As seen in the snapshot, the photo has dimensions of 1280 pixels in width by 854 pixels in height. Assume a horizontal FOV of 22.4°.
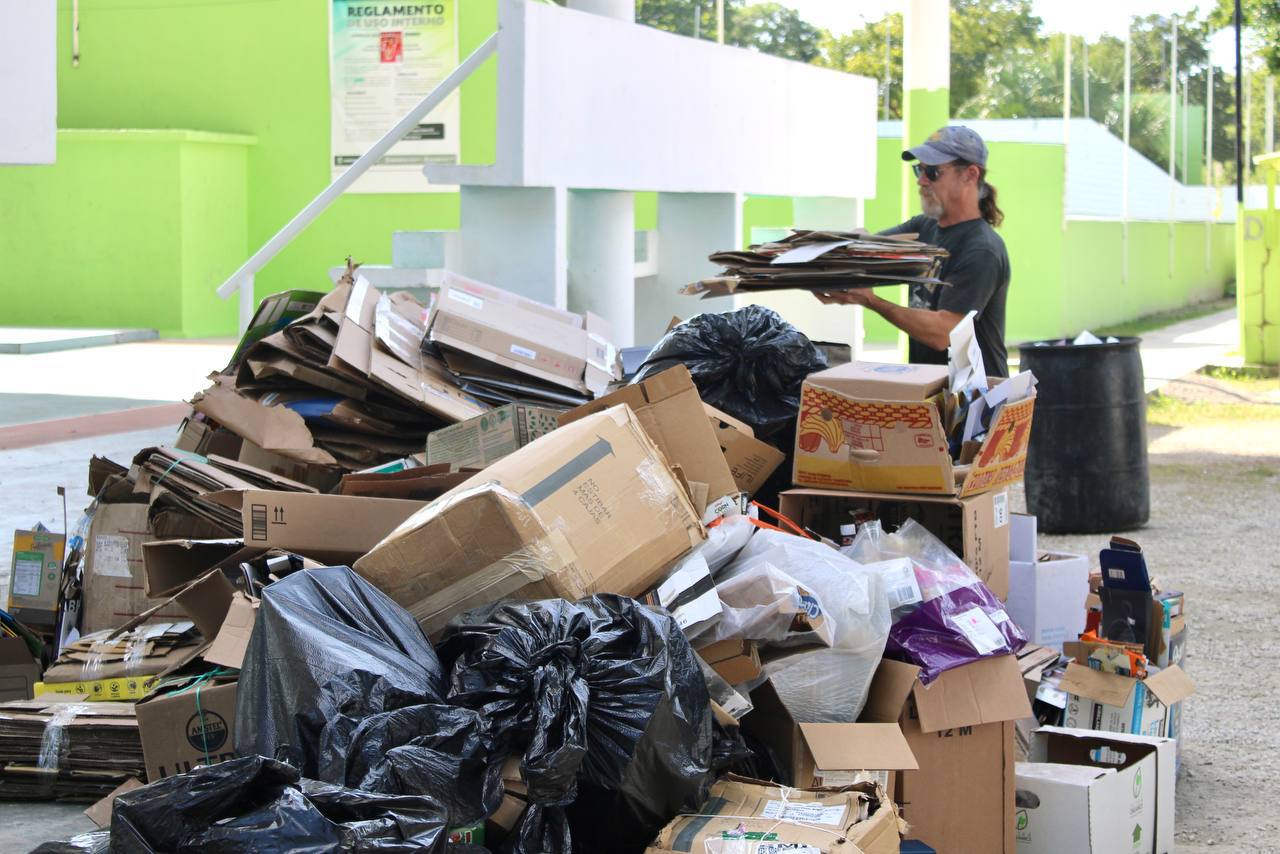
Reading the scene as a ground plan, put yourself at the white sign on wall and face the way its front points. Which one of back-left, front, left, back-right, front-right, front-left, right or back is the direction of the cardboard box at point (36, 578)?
front

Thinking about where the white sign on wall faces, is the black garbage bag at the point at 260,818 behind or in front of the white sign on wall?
in front

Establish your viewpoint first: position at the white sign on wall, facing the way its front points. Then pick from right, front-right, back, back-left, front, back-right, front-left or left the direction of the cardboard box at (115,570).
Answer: front

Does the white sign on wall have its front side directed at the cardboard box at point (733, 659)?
yes

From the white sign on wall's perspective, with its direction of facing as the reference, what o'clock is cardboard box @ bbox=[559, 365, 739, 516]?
The cardboard box is roughly at 12 o'clock from the white sign on wall.

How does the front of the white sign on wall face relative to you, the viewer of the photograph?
facing the viewer

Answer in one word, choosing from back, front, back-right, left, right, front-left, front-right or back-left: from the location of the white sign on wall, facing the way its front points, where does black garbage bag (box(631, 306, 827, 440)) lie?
front

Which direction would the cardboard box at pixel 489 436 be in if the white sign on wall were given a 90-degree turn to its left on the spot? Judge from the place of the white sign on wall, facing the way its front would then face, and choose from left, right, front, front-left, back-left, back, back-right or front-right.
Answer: right

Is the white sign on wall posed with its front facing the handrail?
yes

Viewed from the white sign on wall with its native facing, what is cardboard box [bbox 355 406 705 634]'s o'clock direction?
The cardboard box is roughly at 12 o'clock from the white sign on wall.

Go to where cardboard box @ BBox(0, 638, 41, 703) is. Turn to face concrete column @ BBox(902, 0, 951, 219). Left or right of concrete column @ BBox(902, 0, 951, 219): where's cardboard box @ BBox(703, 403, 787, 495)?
right

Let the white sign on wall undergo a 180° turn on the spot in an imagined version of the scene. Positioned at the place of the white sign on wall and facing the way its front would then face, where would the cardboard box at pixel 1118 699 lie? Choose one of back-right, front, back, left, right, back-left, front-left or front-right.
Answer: back

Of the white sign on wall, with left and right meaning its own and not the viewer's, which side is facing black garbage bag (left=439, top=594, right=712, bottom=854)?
front

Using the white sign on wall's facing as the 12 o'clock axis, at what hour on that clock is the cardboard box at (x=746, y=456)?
The cardboard box is roughly at 12 o'clock from the white sign on wall.

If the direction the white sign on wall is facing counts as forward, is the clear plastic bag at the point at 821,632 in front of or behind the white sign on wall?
in front

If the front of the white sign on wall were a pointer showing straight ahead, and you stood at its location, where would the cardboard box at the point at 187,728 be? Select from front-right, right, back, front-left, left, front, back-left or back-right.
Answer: front
